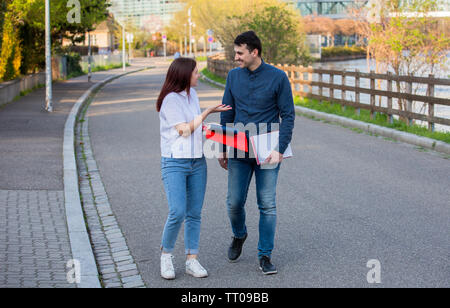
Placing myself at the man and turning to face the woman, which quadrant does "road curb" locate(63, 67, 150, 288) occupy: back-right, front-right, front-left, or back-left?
front-right

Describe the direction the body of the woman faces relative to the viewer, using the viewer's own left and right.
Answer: facing the viewer and to the right of the viewer

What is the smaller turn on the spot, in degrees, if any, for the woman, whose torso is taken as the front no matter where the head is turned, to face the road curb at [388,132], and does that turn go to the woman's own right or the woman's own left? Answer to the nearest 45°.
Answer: approximately 90° to the woman's own left

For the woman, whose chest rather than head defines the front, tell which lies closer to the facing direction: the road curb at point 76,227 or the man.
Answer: the man

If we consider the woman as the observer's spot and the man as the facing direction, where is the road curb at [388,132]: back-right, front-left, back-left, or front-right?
front-left

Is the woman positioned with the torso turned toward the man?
no

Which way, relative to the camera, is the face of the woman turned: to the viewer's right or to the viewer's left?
to the viewer's right

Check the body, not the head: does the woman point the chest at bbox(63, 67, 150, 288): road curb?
no

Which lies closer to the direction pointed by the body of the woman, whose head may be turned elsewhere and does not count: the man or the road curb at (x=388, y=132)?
the man
